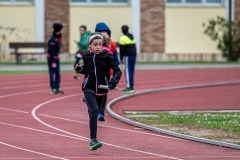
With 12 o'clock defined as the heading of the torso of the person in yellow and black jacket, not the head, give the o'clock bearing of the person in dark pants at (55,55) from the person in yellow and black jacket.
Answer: The person in dark pants is roughly at 10 o'clock from the person in yellow and black jacket.

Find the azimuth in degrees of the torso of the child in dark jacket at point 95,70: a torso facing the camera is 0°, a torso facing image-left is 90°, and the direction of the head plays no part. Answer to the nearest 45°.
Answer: approximately 0°

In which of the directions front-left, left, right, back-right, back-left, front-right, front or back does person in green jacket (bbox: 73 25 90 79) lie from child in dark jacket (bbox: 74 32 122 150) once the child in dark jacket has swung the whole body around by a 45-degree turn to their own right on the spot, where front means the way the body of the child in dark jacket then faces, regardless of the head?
back-right

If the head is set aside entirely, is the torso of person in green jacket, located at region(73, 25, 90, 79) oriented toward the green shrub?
no

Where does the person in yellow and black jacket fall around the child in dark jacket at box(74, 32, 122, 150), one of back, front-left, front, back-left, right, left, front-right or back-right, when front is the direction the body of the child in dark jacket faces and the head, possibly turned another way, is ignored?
back

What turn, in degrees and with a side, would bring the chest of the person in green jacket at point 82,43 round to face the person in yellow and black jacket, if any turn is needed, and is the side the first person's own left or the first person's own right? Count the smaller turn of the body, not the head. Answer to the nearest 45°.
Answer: approximately 45° to the first person's own left

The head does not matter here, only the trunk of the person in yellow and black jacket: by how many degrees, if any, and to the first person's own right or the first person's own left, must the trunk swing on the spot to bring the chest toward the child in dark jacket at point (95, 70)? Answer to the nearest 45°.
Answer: approximately 135° to the first person's own left

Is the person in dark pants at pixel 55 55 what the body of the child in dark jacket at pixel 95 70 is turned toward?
no

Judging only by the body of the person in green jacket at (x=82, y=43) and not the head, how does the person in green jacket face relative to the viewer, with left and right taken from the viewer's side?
facing the viewer and to the left of the viewer

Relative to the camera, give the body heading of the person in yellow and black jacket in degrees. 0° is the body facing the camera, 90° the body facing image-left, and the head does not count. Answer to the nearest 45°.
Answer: approximately 135°
